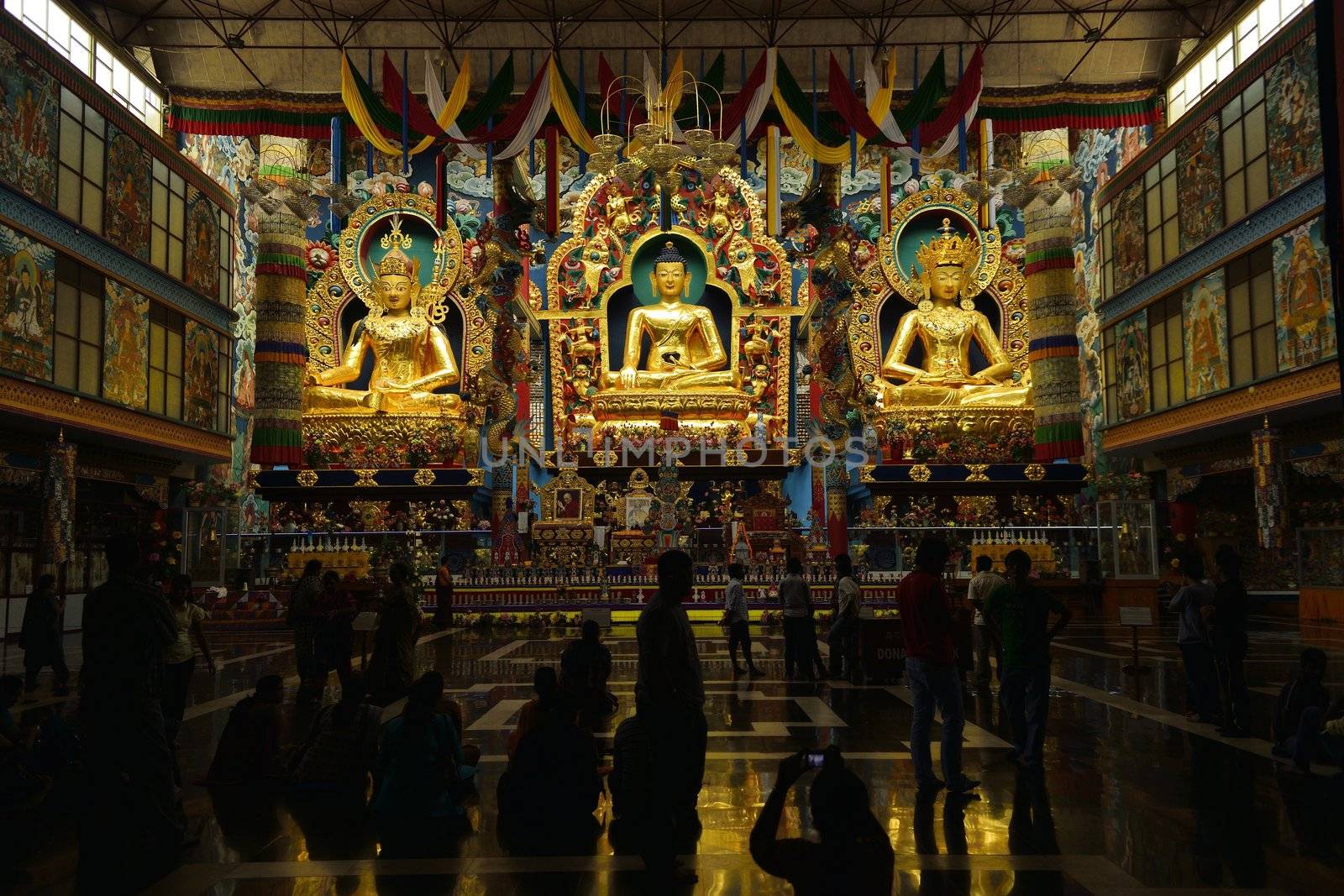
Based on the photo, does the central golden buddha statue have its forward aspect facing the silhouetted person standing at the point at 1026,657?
yes

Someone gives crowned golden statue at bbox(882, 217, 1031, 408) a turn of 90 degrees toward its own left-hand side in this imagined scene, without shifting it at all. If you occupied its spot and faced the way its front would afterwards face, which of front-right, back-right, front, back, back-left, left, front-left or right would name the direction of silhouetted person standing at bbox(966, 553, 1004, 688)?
right

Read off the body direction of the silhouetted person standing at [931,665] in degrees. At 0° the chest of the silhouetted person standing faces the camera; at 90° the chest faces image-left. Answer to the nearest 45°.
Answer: approximately 225°

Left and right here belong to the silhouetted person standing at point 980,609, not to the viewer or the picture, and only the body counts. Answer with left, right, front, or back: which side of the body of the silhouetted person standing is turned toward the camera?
back

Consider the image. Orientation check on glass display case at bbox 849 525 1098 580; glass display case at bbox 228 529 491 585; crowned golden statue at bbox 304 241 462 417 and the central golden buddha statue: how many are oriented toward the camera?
4

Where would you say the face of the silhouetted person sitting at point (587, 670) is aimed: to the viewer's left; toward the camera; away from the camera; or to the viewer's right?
away from the camera

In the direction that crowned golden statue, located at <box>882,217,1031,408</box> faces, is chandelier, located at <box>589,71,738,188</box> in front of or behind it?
in front

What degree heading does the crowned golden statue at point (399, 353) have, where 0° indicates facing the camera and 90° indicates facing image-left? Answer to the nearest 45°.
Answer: approximately 0°

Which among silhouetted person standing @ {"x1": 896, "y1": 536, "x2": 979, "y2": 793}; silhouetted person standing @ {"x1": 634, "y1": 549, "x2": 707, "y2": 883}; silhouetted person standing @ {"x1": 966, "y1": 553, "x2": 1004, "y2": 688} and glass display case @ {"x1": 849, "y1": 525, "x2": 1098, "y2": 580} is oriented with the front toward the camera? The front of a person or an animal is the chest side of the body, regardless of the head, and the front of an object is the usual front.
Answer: the glass display case

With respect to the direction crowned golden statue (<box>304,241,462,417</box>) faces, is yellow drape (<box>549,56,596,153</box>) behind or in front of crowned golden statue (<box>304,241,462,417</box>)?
in front

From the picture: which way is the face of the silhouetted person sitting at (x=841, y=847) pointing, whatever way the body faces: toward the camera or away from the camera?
away from the camera

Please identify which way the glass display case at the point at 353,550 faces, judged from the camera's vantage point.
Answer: facing the viewer

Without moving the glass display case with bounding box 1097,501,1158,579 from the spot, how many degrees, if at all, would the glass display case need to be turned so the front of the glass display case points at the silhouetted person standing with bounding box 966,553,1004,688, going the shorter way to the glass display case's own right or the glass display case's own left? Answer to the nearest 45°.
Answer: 0° — it already faces them

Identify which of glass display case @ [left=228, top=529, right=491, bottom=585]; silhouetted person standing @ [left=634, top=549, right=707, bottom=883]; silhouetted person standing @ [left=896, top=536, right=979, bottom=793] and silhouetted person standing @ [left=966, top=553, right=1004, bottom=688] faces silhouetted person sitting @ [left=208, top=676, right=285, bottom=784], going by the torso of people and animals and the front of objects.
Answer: the glass display case

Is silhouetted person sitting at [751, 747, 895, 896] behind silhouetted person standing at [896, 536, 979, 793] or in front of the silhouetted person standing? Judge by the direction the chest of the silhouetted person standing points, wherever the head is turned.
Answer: behind

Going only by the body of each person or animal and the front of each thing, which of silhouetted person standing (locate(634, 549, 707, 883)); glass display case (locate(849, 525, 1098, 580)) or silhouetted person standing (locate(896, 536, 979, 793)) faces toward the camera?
the glass display case
